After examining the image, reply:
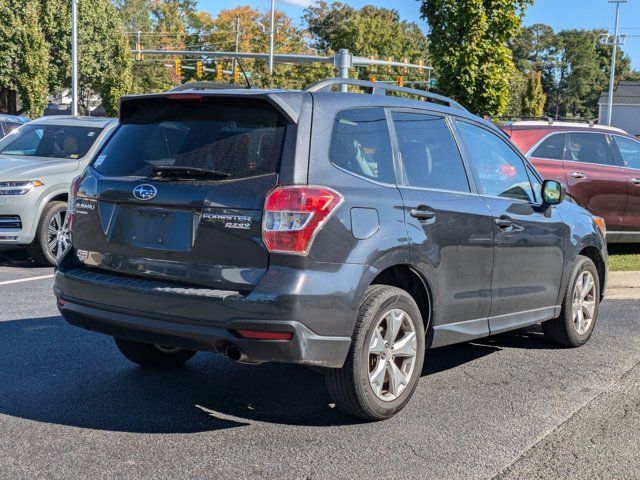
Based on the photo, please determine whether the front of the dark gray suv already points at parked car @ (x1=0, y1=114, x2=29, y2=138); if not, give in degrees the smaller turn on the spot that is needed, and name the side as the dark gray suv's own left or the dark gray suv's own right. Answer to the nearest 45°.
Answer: approximately 90° to the dark gray suv's own left

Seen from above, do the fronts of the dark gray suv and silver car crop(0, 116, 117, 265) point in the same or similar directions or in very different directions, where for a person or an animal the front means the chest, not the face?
very different directions

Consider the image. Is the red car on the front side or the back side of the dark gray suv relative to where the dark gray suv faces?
on the front side

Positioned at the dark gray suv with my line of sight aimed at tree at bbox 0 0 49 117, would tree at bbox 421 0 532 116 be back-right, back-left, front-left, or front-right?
front-right

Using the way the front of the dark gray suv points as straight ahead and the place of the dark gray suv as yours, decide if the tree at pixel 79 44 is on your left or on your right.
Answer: on your left

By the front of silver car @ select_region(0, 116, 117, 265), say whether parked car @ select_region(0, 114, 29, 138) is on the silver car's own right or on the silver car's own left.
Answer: on the silver car's own right

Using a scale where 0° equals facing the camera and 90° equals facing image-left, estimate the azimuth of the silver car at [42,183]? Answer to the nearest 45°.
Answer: approximately 45°

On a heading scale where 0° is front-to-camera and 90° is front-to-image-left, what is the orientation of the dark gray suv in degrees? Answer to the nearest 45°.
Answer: approximately 225°

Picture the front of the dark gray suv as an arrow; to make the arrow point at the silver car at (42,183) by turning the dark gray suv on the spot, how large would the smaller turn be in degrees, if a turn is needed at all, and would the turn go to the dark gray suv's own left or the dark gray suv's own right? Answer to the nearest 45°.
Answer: approximately 90° to the dark gray suv's own left

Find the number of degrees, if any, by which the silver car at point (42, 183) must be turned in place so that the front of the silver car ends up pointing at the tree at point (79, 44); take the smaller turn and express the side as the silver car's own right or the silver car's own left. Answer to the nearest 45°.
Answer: approximately 135° to the silver car's own right

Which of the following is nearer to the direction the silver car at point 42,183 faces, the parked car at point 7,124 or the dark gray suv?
the dark gray suv

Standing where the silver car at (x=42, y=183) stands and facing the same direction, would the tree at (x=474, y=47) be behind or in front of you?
behind

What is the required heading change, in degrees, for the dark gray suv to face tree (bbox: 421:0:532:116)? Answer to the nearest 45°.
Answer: approximately 45° to its left

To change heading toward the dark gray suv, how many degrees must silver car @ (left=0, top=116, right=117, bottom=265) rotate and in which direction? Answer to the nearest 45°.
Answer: approximately 45° to its left
